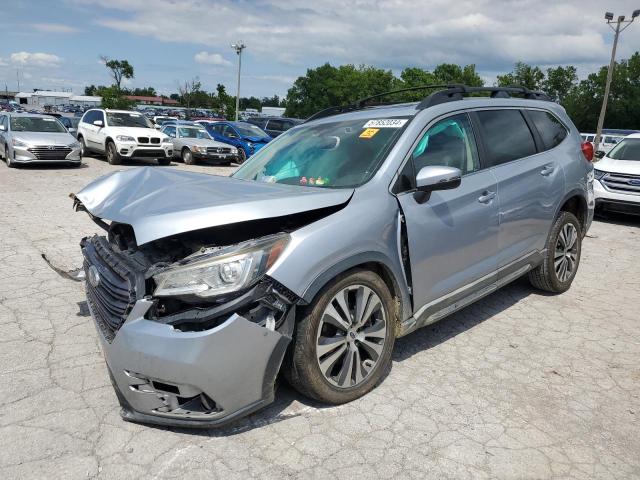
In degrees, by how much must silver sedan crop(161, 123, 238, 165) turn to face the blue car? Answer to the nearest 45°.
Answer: approximately 90° to its left

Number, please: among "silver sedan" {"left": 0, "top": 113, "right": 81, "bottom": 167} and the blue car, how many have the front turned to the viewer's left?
0

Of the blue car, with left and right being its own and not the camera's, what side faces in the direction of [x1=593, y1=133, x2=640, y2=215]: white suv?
front

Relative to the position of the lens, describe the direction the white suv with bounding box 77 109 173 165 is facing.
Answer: facing the viewer and to the right of the viewer

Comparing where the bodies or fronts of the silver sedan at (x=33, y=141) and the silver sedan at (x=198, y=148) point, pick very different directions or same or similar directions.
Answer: same or similar directions

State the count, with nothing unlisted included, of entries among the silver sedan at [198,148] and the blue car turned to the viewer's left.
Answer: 0

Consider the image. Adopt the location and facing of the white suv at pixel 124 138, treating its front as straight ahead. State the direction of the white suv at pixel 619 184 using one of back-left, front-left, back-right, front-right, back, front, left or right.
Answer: front

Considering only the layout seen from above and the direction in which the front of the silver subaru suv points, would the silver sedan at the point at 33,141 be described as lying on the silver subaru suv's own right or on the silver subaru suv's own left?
on the silver subaru suv's own right

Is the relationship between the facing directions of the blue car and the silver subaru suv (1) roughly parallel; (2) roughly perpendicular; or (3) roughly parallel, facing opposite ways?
roughly perpendicular

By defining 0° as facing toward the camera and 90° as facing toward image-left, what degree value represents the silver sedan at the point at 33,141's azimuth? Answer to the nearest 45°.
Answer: approximately 315°

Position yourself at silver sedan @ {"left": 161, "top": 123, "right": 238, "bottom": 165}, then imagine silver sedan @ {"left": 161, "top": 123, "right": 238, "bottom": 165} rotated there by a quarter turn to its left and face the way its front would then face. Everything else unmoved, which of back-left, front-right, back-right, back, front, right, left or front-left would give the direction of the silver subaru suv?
back-right

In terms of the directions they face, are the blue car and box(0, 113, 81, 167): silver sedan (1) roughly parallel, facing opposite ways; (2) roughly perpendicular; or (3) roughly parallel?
roughly parallel

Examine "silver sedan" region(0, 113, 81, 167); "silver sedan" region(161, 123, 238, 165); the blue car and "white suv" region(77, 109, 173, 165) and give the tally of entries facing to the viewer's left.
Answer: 0

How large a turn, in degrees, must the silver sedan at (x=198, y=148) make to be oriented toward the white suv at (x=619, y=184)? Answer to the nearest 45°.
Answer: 0° — it already faces it

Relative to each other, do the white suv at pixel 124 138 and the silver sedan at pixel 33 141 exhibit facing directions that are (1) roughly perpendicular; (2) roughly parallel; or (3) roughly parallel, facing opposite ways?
roughly parallel
